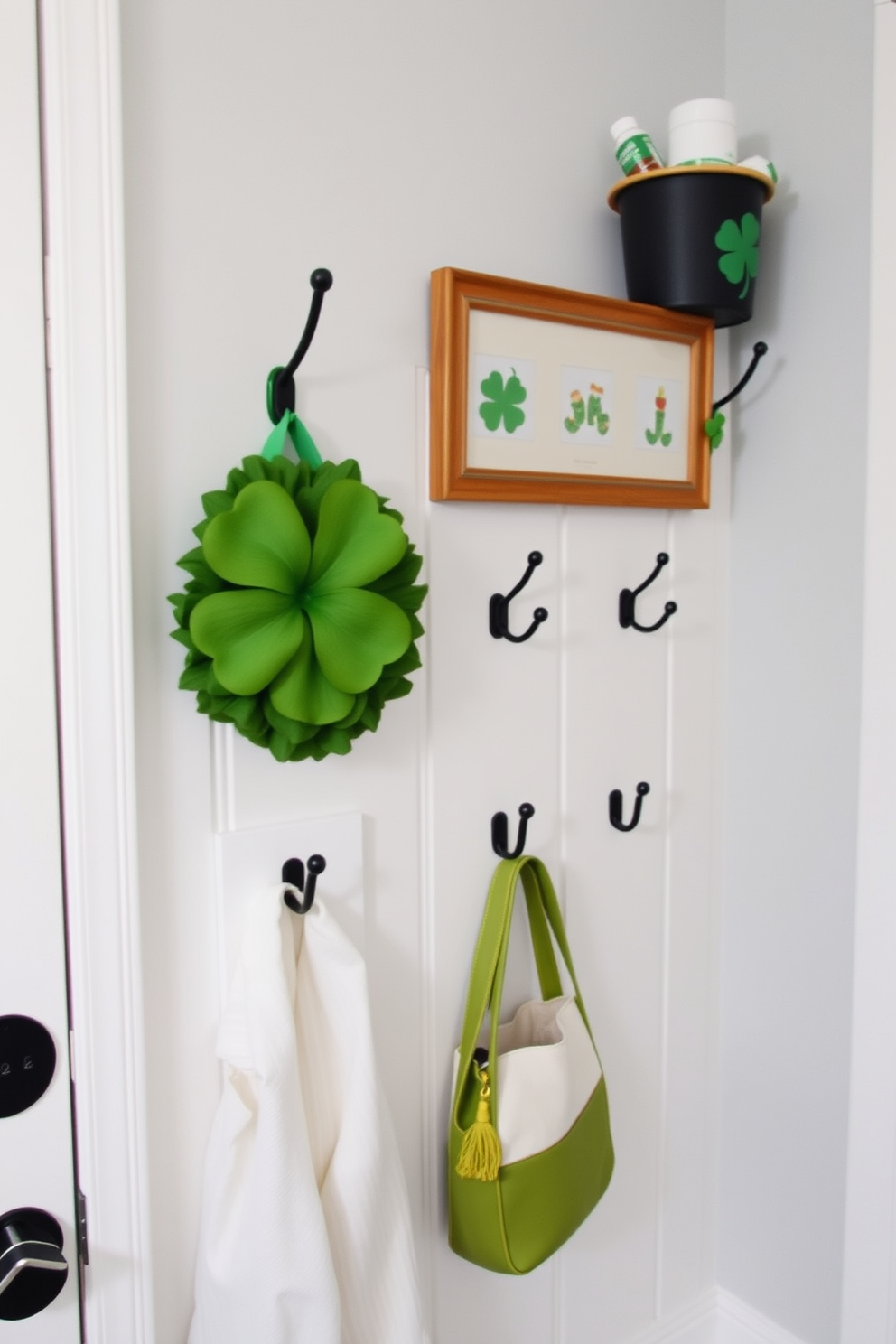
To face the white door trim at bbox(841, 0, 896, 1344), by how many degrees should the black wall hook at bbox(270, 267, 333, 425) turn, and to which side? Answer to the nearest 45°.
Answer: approximately 45° to its left

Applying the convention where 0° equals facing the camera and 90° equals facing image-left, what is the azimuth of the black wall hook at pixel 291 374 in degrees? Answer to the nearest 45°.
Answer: approximately 315°

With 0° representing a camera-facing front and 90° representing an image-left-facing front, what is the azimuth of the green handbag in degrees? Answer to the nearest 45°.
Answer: approximately 315°

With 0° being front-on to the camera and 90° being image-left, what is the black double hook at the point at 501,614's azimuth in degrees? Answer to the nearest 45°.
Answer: approximately 315°

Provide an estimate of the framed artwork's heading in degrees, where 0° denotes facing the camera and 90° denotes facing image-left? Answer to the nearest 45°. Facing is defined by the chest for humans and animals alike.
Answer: approximately 315°

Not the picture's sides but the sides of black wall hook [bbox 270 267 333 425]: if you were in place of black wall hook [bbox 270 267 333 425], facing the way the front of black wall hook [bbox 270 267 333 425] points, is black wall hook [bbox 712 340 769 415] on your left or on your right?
on your left

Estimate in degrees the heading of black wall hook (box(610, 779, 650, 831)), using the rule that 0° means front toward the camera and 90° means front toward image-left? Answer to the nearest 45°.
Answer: approximately 315°
